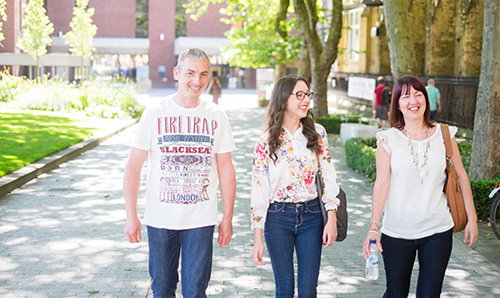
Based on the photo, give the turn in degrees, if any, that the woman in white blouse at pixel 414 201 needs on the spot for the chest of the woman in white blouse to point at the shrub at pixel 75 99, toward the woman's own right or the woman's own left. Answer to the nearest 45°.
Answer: approximately 135° to the woman's own right

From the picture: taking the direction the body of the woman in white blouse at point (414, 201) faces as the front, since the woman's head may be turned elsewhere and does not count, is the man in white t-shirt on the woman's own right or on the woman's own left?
on the woman's own right

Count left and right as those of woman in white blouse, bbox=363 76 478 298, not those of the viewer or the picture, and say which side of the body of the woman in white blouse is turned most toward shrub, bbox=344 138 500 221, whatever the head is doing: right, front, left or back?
back

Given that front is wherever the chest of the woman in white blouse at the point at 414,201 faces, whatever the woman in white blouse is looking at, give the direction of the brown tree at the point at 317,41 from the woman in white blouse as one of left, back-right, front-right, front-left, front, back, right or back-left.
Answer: back

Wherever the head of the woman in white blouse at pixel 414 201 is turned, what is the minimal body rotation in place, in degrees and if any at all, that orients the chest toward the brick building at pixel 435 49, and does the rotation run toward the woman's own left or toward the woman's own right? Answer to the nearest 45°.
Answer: approximately 180°

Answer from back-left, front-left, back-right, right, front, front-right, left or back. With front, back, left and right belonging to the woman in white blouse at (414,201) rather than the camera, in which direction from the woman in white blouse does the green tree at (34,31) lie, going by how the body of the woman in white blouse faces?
back-right

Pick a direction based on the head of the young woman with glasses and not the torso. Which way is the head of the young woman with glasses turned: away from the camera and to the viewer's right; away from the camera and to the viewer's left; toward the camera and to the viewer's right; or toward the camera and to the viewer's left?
toward the camera and to the viewer's right

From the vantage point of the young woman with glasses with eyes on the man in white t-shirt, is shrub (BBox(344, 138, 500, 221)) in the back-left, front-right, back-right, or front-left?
back-right

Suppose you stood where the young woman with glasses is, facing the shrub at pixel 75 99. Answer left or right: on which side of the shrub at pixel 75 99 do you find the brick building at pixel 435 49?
right

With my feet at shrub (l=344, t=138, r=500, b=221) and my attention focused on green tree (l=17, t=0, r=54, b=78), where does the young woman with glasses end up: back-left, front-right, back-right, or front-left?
back-left

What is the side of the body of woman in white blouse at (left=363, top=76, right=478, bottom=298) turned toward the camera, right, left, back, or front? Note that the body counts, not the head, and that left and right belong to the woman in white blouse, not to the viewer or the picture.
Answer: front
